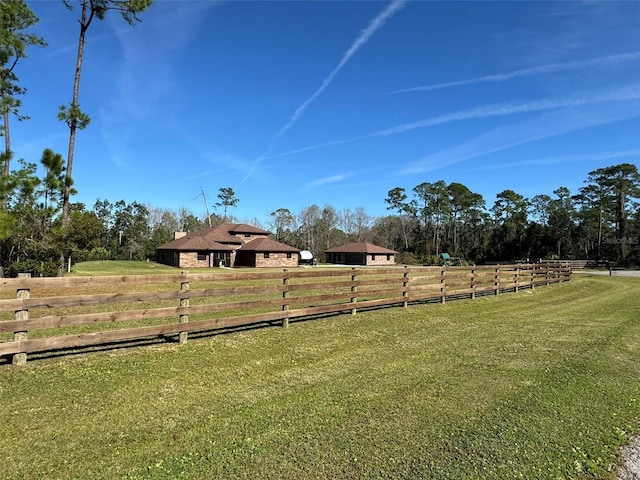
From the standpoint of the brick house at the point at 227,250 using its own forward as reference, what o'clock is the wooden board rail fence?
The wooden board rail fence is roughly at 12 o'clock from the brick house.

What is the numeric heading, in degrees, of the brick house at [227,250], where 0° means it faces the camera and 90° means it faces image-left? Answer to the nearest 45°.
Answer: approximately 0°
